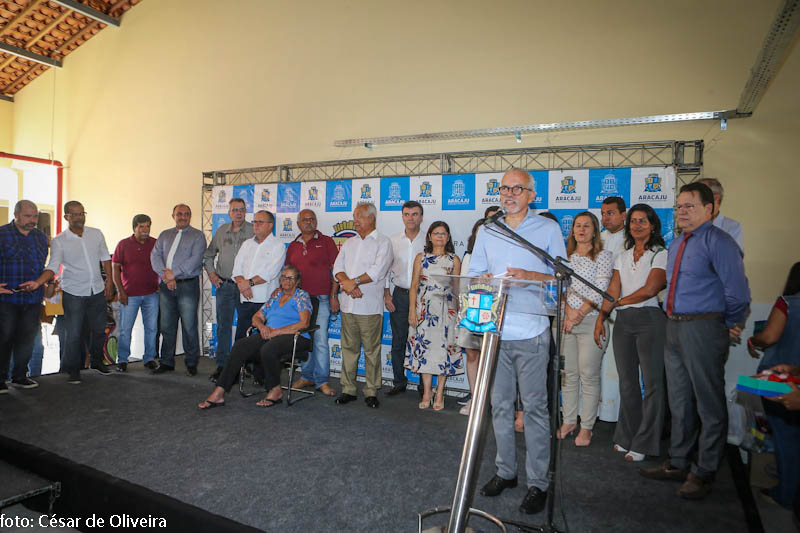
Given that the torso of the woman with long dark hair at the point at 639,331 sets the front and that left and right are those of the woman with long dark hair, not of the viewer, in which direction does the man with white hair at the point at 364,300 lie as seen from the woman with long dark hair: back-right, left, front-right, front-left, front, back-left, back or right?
front-right

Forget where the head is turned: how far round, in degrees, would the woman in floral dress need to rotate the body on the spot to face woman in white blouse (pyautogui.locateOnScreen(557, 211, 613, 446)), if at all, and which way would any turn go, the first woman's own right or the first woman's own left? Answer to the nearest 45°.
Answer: approximately 45° to the first woman's own left

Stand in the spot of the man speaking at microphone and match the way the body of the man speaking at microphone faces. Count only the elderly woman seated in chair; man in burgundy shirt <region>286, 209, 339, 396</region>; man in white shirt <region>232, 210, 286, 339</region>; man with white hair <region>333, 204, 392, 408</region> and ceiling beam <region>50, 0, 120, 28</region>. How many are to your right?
5

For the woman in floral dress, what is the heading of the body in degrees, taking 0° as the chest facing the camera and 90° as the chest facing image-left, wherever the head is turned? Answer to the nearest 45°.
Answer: approximately 0°

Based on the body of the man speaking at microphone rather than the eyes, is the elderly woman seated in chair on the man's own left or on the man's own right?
on the man's own right

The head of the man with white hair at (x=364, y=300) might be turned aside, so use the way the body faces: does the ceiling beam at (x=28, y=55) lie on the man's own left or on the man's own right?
on the man's own right

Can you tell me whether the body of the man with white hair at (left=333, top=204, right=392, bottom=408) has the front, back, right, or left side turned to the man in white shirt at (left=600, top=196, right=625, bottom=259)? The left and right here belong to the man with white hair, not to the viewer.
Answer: left

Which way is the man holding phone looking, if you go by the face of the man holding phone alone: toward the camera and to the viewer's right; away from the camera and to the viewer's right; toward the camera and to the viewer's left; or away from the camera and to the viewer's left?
toward the camera and to the viewer's right

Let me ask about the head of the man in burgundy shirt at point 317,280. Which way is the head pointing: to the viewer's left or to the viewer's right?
to the viewer's right

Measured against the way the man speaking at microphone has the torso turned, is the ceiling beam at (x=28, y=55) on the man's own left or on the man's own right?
on the man's own right
